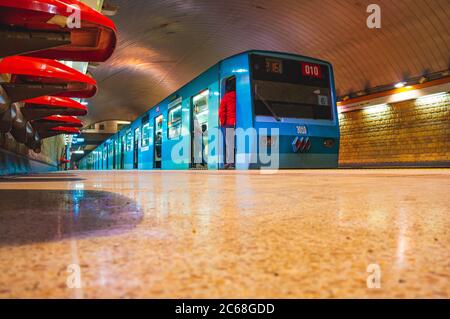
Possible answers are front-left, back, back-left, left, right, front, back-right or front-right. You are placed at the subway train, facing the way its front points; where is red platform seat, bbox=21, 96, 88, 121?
right

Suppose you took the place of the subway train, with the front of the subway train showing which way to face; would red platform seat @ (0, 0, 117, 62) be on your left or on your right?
on your right

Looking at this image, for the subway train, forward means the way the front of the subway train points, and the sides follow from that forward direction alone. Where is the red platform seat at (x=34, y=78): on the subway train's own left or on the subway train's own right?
on the subway train's own right
